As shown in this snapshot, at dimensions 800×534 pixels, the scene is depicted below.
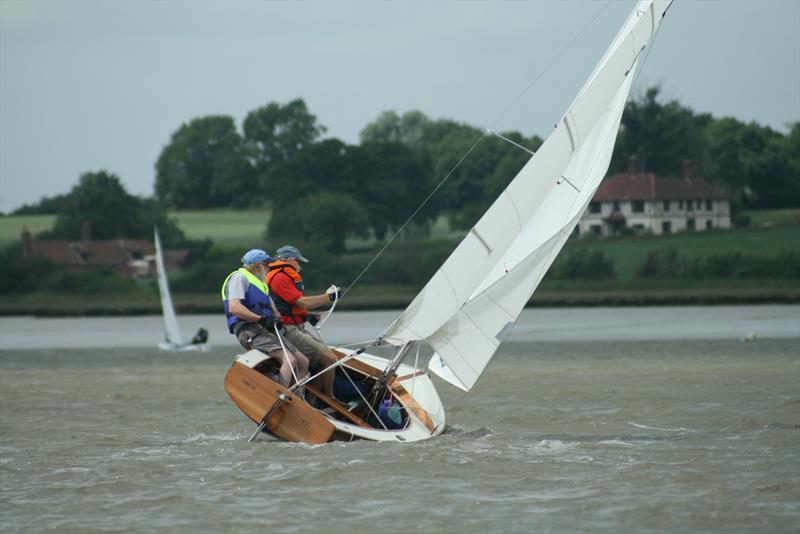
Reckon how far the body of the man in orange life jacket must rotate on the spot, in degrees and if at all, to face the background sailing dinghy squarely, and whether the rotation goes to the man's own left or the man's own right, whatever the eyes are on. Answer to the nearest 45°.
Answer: approximately 90° to the man's own left

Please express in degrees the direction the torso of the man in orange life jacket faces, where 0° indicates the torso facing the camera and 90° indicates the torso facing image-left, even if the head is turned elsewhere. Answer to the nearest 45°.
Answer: approximately 270°
